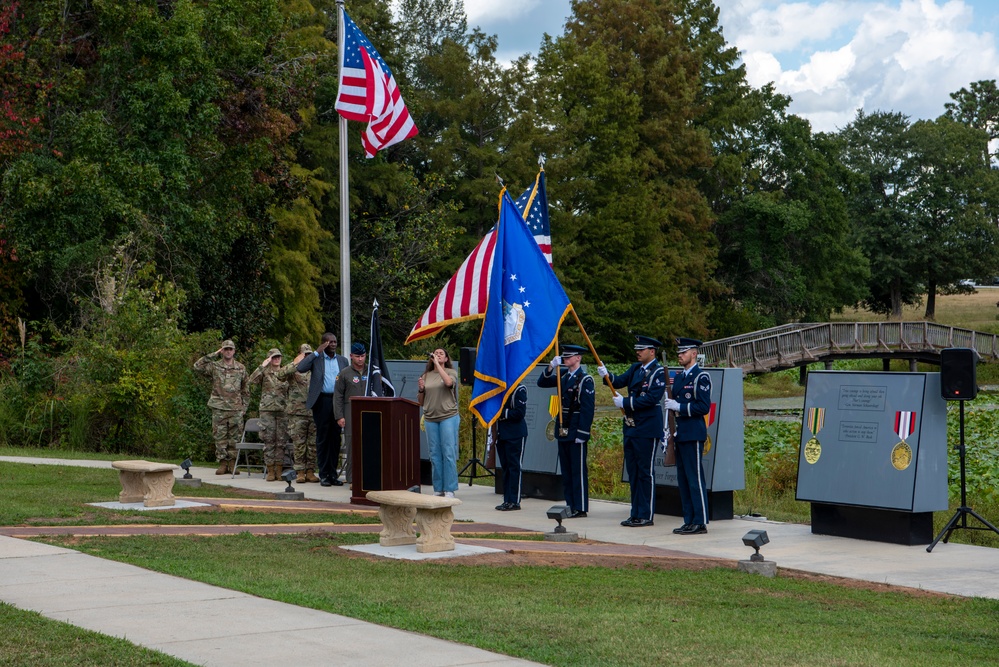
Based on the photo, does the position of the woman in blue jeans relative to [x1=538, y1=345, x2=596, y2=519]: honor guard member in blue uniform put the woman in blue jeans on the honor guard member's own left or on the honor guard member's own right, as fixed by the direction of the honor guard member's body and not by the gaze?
on the honor guard member's own right

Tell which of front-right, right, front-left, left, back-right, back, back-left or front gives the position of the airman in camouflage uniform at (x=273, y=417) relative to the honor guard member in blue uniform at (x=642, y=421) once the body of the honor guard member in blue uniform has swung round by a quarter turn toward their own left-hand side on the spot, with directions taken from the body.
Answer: back

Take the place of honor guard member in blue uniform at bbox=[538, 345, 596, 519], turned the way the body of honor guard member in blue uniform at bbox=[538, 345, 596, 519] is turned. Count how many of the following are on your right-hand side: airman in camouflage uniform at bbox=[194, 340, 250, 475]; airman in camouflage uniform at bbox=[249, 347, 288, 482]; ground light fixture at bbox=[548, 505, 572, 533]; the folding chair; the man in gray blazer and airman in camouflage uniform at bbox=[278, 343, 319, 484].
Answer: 5

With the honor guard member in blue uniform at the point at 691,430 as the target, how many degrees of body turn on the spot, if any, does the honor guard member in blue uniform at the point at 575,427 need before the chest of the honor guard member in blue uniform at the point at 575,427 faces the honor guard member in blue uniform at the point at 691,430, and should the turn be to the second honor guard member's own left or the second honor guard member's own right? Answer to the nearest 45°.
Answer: approximately 90° to the second honor guard member's own left

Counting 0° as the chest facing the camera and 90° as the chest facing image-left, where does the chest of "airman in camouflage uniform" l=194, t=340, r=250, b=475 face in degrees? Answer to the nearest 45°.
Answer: approximately 0°

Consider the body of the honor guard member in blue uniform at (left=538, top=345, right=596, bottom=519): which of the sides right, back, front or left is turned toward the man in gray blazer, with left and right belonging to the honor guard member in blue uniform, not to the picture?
right

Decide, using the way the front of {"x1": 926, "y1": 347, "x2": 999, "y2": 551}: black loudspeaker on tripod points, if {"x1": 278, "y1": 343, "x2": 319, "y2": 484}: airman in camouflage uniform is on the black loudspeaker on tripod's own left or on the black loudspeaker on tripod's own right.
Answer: on the black loudspeaker on tripod's own right

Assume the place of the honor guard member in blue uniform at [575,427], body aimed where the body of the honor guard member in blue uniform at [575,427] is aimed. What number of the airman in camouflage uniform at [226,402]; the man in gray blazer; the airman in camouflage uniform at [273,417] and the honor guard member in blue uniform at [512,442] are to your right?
4

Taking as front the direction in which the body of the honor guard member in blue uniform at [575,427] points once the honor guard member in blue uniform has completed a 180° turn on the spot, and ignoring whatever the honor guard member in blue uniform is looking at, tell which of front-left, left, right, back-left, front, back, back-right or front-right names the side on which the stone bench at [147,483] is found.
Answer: back-left
